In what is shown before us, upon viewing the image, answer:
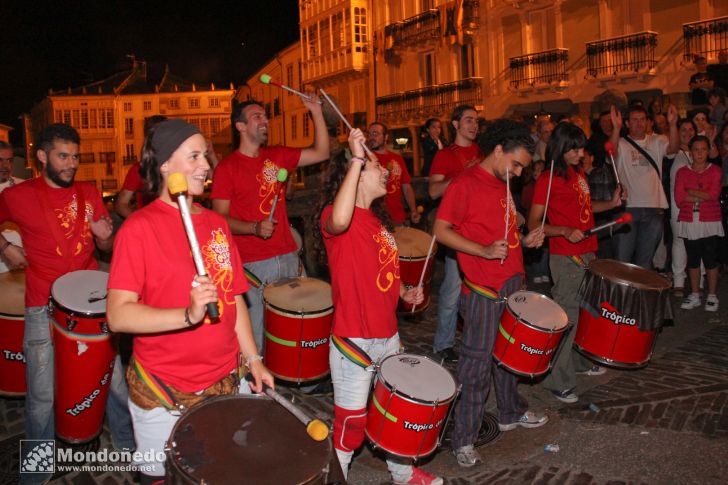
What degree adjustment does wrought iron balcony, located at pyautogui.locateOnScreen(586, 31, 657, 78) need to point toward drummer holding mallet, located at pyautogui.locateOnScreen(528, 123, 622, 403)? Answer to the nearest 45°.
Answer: approximately 45° to its left

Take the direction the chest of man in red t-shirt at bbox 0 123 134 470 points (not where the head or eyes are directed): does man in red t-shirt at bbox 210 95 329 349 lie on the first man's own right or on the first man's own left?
on the first man's own left

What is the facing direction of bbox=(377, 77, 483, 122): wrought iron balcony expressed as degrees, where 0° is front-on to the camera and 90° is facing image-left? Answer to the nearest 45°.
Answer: approximately 45°

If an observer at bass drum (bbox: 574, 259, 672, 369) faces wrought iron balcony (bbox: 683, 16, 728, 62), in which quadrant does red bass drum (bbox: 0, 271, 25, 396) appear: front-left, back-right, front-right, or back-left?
back-left

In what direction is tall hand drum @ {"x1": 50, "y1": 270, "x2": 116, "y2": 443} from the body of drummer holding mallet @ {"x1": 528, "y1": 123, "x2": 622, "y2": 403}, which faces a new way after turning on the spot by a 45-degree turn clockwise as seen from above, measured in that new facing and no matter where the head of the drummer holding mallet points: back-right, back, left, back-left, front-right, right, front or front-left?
front-right

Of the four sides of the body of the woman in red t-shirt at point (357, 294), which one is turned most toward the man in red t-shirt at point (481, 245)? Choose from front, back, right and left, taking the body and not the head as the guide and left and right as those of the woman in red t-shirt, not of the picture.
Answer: left

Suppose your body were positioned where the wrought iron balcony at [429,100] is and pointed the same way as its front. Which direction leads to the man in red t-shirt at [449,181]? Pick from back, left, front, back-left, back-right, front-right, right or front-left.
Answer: front-left

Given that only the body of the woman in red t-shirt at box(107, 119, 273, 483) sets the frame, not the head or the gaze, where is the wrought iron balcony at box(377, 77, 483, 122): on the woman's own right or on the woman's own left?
on the woman's own left

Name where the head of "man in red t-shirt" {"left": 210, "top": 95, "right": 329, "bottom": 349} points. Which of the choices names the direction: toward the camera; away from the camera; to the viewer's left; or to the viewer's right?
to the viewer's right

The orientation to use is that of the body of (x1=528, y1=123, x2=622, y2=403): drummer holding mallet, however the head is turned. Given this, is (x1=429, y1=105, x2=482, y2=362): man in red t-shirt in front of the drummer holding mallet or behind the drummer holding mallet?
behind
